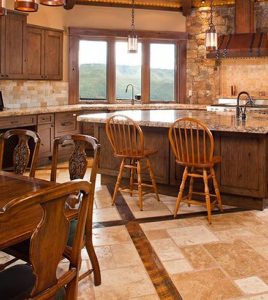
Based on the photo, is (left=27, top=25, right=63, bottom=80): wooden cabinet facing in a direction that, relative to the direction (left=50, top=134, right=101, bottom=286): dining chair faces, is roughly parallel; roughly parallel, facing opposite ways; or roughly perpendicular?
roughly perpendicular

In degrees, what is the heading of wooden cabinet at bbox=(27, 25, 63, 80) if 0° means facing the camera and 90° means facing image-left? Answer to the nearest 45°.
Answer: approximately 315°

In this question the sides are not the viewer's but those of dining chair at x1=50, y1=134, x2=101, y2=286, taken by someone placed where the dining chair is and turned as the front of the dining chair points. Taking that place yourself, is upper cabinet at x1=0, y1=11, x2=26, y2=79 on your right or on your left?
on your right

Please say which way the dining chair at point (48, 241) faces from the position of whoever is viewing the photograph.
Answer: facing away from the viewer and to the left of the viewer

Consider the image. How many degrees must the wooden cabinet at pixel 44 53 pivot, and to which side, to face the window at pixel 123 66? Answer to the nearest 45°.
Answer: approximately 90° to its left

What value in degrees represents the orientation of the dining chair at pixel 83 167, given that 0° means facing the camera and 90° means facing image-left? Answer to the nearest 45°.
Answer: approximately 45°

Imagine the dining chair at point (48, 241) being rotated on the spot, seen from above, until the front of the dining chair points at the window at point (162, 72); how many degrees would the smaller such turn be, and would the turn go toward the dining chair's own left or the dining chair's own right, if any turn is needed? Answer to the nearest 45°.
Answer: approximately 45° to the dining chair's own right
